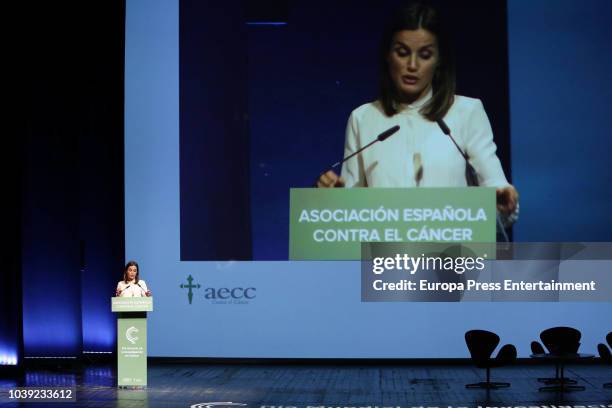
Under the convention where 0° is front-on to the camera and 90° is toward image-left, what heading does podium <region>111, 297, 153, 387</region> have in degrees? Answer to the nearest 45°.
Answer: approximately 0°

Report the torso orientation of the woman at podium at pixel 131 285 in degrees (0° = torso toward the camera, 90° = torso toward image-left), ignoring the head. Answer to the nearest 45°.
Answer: approximately 0°

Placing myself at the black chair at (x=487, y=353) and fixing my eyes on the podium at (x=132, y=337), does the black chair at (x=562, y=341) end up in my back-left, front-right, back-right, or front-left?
back-right

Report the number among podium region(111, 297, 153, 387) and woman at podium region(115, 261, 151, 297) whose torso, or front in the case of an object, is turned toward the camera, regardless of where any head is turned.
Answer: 2

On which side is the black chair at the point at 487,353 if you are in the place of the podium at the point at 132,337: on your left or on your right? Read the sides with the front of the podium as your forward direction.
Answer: on your left

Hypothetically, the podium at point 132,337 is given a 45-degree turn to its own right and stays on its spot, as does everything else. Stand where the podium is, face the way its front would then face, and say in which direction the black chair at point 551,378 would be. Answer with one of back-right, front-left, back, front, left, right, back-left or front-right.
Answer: back-left
